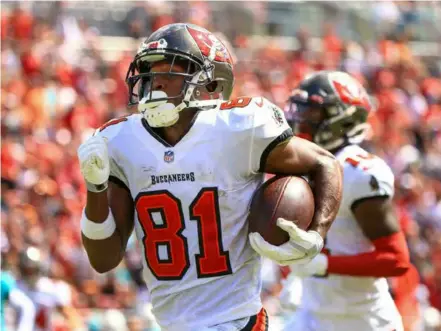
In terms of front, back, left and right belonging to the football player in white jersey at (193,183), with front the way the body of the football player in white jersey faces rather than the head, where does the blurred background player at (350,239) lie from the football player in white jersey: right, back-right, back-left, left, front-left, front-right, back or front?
back

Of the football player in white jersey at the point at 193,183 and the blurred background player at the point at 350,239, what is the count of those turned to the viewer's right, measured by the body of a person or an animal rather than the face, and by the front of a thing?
0

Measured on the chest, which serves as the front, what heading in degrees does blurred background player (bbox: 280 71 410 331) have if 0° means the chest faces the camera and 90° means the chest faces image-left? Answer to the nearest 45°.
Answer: approximately 90°

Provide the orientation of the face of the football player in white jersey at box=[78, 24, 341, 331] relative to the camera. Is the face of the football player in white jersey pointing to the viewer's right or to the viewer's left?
to the viewer's left
